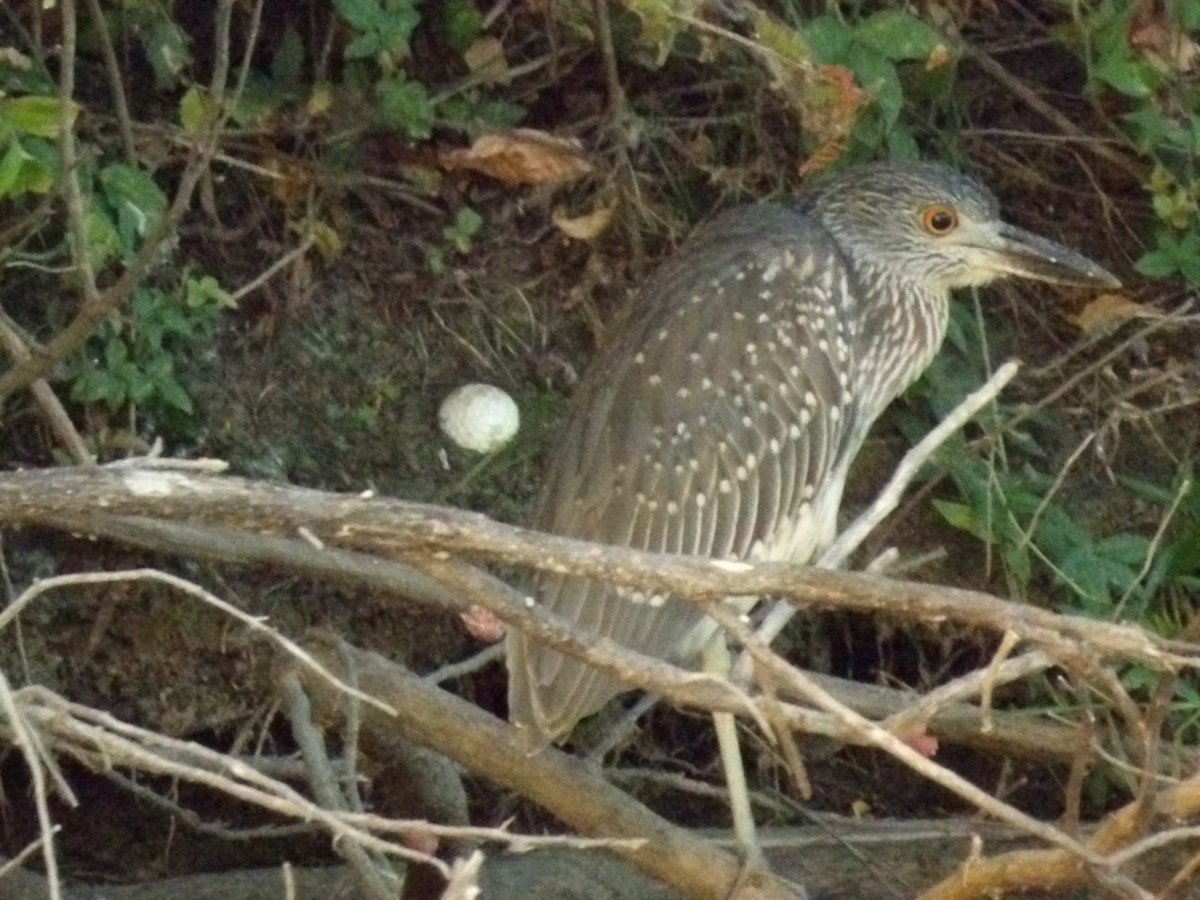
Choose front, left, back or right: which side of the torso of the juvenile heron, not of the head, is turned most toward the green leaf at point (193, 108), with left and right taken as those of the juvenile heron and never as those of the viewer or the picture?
back

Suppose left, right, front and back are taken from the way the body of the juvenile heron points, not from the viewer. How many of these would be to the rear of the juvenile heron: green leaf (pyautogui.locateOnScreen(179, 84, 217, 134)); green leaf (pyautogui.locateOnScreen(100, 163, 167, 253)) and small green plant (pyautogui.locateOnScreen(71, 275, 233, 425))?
3

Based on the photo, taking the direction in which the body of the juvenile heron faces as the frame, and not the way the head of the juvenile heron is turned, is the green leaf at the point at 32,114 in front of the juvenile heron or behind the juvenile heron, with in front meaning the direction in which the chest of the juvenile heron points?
behind

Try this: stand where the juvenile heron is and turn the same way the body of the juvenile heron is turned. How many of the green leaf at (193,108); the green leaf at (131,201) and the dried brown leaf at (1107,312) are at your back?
2

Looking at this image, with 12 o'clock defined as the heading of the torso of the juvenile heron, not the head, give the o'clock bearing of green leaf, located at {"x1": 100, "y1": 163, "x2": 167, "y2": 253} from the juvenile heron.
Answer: The green leaf is roughly at 6 o'clock from the juvenile heron.

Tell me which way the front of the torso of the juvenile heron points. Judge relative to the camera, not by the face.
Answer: to the viewer's right

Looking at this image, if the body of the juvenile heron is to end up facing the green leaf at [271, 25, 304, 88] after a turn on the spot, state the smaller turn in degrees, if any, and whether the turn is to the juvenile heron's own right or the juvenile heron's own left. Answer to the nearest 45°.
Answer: approximately 135° to the juvenile heron's own left

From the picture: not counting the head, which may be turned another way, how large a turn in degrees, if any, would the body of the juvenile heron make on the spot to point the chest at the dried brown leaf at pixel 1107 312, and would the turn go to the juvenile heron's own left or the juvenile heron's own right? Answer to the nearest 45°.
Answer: approximately 45° to the juvenile heron's own left
